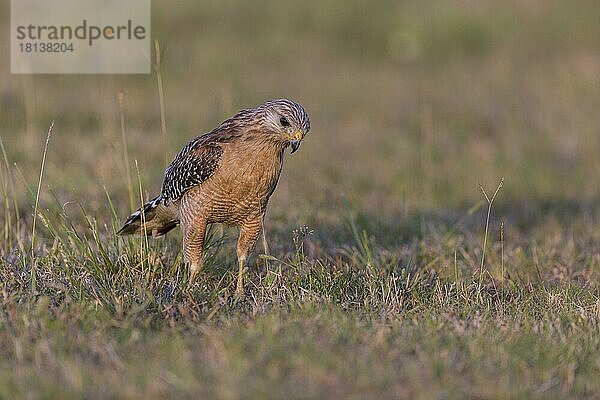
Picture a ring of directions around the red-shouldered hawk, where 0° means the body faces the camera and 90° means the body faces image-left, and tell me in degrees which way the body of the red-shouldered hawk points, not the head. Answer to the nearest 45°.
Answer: approximately 315°
